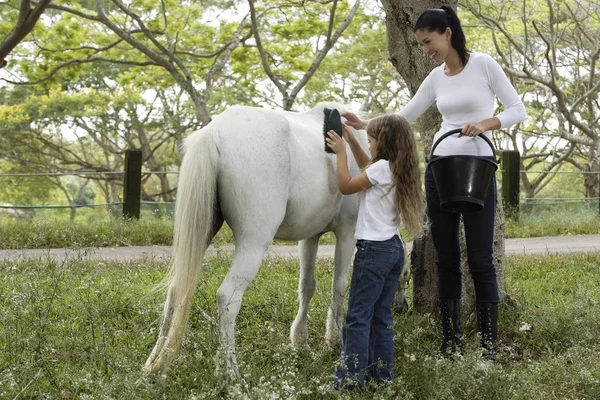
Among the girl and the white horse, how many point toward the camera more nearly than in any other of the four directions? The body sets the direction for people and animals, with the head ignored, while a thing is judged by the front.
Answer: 0

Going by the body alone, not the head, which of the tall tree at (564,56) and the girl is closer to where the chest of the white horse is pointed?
the tall tree

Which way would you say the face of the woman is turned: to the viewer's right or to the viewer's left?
to the viewer's left

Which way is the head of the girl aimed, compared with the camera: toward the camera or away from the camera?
away from the camera

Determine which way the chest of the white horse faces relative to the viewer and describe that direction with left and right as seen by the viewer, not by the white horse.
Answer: facing away from the viewer and to the right of the viewer

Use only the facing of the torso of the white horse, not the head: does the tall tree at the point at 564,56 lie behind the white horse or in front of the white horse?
in front

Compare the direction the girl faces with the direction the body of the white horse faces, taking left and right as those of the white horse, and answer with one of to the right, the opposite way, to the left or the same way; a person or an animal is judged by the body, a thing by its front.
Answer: to the left

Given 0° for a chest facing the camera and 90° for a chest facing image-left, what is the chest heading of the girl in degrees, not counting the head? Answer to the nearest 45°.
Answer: approximately 135°

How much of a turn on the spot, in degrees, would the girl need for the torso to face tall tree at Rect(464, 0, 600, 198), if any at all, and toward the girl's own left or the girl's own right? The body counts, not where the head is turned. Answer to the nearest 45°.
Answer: approximately 45° to the girl's own right
